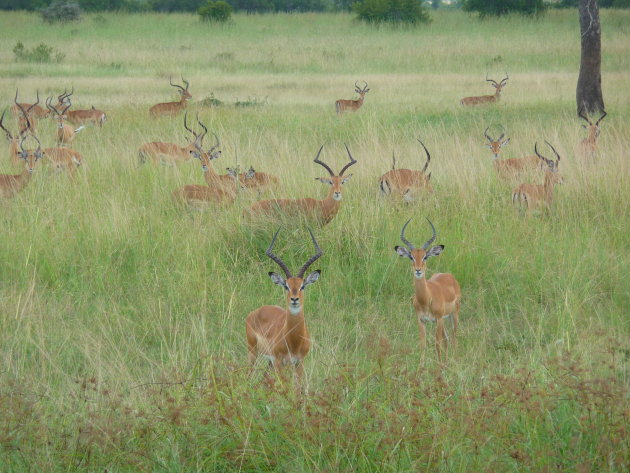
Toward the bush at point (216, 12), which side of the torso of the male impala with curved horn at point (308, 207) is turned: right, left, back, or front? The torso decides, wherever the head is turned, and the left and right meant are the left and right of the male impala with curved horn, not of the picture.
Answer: left

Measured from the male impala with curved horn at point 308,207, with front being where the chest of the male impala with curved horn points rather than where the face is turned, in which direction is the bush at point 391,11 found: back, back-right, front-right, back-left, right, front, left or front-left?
left

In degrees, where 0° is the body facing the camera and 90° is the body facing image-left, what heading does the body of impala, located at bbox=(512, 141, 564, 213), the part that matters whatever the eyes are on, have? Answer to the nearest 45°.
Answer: approximately 225°

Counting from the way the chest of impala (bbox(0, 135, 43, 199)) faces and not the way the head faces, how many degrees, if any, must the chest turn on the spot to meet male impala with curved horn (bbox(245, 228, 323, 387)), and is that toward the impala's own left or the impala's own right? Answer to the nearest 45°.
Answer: approximately 90° to the impala's own right

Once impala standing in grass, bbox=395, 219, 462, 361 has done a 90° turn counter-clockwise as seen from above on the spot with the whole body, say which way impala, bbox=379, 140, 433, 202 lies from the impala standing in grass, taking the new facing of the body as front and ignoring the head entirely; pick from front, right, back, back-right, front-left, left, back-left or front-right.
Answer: back-left

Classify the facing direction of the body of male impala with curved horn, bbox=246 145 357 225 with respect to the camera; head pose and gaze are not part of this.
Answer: to the viewer's right

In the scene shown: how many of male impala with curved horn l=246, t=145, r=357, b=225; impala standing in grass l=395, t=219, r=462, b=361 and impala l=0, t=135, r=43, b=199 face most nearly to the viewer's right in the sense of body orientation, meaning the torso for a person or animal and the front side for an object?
2

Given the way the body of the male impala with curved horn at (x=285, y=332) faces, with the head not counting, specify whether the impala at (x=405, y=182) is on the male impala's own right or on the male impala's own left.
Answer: on the male impala's own left

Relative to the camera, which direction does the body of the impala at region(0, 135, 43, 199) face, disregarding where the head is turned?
to the viewer's right

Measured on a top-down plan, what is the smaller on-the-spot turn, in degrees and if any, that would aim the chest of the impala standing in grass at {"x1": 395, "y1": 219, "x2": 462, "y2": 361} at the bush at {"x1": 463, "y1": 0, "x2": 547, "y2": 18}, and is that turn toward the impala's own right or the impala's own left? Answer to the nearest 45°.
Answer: approximately 135° to the impala's own right

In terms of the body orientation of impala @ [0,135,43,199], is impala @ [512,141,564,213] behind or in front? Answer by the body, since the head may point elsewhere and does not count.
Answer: in front
